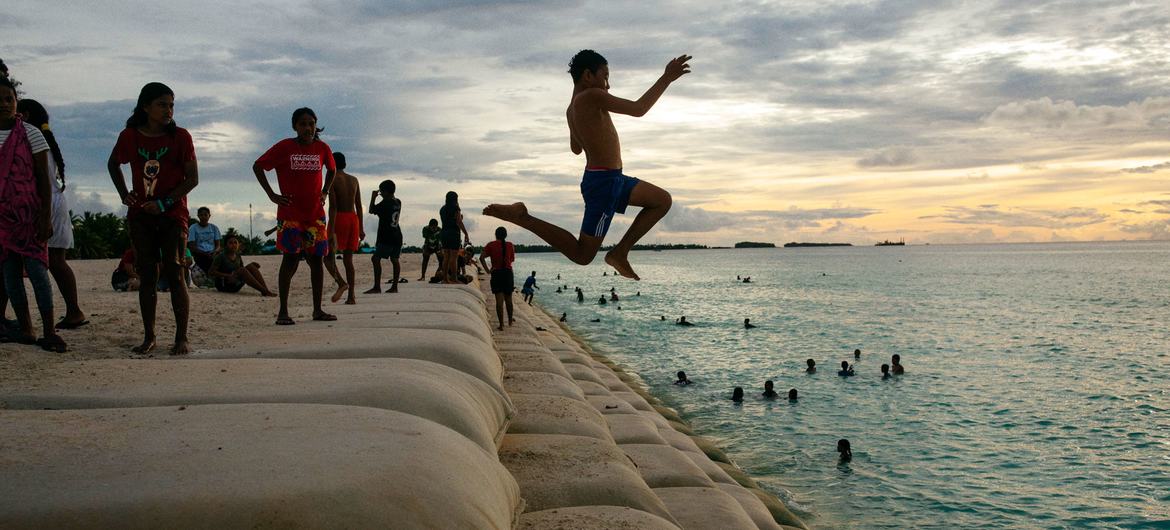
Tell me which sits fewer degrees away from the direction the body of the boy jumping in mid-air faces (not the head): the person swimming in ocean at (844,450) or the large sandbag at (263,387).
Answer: the person swimming in ocean

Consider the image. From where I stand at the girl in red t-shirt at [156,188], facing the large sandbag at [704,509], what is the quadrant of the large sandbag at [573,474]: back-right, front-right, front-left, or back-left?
front-right

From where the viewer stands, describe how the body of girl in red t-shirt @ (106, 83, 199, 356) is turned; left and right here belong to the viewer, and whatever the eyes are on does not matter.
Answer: facing the viewer

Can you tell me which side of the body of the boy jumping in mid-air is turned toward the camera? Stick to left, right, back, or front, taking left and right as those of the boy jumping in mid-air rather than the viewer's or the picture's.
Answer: right

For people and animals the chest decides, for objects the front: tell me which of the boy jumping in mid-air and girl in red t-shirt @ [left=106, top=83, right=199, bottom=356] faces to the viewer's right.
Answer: the boy jumping in mid-air

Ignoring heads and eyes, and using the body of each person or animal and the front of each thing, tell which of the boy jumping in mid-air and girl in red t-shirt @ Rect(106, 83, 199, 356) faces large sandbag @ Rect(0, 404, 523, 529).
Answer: the girl in red t-shirt

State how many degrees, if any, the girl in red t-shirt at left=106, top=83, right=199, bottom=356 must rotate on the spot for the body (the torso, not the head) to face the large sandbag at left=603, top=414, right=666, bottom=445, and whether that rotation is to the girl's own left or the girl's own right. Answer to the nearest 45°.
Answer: approximately 90° to the girl's own left

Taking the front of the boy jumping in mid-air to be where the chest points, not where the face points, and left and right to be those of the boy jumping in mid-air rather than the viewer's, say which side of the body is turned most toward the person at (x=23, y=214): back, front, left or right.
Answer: back

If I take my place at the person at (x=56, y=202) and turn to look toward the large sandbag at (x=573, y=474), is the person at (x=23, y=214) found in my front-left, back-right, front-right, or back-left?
front-right

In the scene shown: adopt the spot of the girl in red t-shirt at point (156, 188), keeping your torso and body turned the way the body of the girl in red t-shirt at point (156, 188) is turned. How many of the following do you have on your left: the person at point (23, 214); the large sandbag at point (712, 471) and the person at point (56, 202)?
1

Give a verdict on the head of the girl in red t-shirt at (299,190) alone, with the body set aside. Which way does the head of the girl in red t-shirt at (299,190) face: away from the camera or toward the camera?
toward the camera

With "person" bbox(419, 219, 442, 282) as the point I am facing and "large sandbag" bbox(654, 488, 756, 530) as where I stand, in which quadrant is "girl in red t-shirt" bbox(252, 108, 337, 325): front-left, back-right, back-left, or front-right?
front-left

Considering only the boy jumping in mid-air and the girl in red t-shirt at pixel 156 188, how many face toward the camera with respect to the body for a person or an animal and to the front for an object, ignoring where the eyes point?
1

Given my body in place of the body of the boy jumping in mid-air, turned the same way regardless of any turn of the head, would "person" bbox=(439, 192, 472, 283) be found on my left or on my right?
on my left
